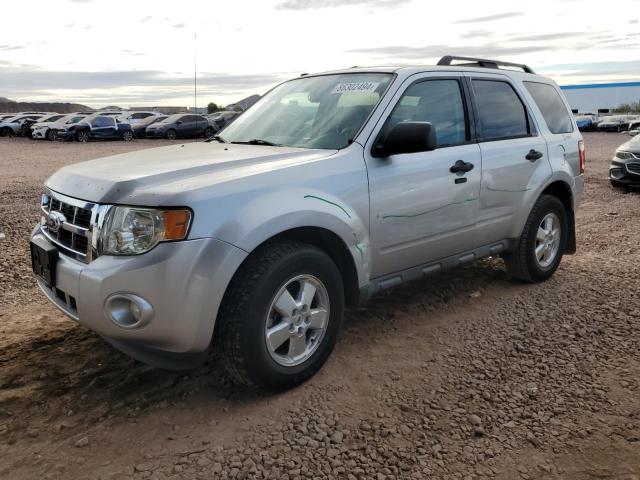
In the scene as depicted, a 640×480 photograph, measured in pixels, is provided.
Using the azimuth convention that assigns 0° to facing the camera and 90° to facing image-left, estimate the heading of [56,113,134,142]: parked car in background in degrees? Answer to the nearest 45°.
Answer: approximately 45°

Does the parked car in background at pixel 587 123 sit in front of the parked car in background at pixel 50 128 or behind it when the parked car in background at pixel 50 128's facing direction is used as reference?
behind
